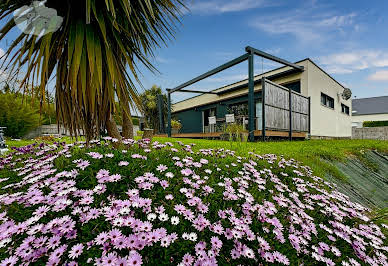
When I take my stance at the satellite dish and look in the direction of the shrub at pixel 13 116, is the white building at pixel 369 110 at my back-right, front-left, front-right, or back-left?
back-right

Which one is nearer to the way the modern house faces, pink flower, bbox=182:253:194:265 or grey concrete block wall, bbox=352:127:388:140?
the pink flower

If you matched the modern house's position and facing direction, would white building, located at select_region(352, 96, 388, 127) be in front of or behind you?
behind

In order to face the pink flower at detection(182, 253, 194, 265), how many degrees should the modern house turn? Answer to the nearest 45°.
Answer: approximately 45° to its left

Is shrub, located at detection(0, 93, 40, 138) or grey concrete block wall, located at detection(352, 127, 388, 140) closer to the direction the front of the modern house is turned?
the shrub

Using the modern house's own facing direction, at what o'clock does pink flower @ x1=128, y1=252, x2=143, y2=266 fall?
The pink flower is roughly at 11 o'clock from the modern house.

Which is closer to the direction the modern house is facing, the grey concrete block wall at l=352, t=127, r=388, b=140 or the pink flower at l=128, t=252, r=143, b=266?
the pink flower

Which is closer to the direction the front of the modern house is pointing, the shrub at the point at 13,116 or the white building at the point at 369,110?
the shrub

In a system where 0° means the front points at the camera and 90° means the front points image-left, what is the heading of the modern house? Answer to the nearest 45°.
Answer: approximately 45°
